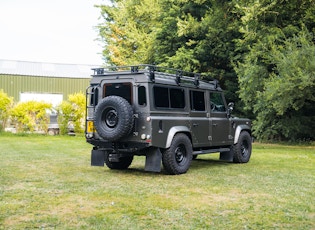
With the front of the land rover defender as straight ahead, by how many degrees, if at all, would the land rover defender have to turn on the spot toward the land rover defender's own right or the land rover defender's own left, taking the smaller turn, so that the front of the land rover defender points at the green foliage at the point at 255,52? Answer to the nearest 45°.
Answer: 0° — it already faces it

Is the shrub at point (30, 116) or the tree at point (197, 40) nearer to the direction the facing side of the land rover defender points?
the tree

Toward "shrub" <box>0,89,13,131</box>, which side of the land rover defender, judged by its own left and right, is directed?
left

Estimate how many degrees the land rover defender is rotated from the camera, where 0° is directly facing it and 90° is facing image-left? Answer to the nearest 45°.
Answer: approximately 225°

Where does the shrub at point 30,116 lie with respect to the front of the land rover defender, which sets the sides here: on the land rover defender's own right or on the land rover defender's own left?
on the land rover defender's own left

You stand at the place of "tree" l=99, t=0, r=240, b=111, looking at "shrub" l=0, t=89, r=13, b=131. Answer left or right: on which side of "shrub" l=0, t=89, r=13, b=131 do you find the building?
right

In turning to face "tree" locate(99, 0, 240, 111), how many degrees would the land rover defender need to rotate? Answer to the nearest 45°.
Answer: approximately 45° to its left
